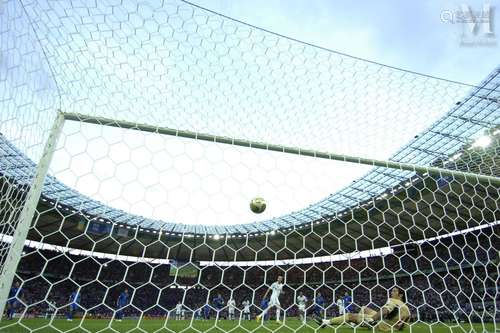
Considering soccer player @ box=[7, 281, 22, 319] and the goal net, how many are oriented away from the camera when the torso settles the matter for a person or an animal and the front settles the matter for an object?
1

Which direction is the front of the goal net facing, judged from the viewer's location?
facing away from the viewer

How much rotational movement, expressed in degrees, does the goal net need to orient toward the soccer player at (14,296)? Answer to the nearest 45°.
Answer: approximately 45° to its left
